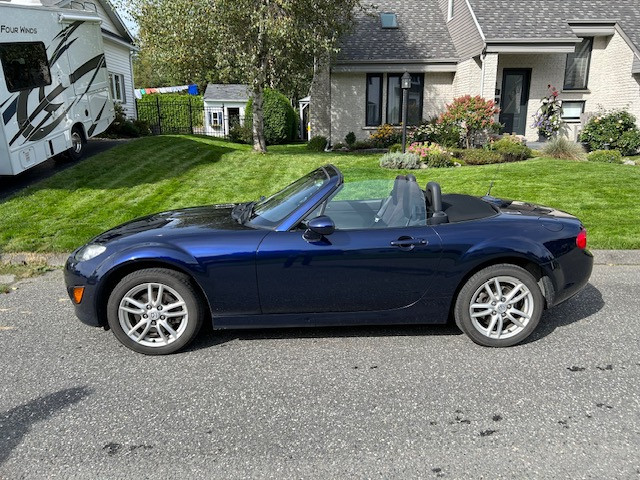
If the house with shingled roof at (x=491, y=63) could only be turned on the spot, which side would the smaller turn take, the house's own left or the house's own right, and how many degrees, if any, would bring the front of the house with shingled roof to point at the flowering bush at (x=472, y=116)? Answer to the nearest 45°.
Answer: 0° — it already faces it

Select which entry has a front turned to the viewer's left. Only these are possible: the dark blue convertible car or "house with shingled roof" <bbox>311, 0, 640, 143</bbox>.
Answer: the dark blue convertible car

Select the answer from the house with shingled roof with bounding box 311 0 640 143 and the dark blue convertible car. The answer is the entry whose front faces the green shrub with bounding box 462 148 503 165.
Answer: the house with shingled roof

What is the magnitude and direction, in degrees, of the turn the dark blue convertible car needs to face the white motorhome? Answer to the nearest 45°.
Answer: approximately 45° to its right

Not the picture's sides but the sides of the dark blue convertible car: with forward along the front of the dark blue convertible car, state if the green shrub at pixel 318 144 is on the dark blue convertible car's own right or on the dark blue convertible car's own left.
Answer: on the dark blue convertible car's own right

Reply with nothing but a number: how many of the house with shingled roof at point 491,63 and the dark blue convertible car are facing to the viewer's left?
1

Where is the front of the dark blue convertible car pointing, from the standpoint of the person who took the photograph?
facing to the left of the viewer

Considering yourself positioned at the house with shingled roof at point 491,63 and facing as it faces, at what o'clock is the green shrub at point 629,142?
The green shrub is roughly at 10 o'clock from the house with shingled roof.

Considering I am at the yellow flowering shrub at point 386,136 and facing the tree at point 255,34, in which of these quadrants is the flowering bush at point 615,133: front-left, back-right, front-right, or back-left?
back-left

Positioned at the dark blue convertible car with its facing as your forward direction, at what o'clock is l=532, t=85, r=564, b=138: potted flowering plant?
The potted flowering plant is roughly at 4 o'clock from the dark blue convertible car.

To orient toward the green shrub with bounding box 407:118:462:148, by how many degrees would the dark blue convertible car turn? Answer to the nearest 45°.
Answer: approximately 90° to its right

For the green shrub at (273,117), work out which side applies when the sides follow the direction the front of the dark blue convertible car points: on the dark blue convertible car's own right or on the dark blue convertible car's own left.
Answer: on the dark blue convertible car's own right

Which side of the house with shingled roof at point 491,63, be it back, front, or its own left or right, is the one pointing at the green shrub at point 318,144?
right

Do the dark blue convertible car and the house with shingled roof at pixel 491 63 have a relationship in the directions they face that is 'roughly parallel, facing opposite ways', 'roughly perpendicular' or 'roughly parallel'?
roughly perpendicular
